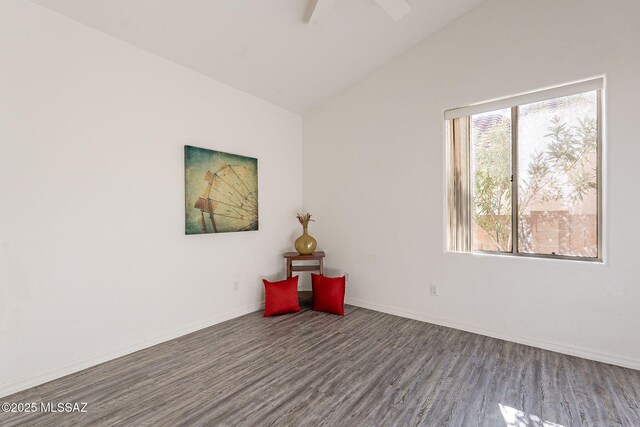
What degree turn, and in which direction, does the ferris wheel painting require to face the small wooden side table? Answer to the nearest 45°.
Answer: approximately 45° to its left

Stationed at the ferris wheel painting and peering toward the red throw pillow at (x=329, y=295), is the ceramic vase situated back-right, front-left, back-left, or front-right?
front-left

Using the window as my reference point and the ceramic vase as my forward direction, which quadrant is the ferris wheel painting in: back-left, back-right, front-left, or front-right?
front-left

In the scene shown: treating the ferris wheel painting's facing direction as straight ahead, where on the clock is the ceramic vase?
The ceramic vase is roughly at 10 o'clock from the ferris wheel painting.

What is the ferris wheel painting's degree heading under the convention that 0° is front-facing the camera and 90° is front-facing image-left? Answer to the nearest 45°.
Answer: approximately 315°

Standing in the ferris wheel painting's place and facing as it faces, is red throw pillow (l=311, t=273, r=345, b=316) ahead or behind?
ahead

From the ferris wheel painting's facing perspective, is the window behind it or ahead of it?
ahead

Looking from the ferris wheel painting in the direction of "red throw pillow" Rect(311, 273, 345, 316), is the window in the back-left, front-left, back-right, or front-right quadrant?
front-right
